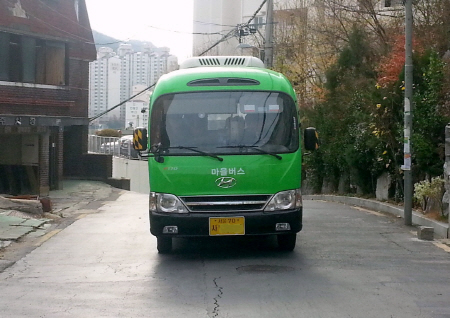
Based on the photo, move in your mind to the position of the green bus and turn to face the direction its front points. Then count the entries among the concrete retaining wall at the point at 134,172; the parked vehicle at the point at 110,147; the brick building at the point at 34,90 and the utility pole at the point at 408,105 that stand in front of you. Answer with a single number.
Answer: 0

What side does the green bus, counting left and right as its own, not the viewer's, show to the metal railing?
back

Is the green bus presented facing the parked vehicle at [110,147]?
no

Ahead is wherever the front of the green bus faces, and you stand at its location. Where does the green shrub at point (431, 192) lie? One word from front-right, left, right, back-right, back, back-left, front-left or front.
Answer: back-left

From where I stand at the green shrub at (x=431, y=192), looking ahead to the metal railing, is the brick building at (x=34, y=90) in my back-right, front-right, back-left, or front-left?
front-left

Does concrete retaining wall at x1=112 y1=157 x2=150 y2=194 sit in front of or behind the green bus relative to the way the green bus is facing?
behind

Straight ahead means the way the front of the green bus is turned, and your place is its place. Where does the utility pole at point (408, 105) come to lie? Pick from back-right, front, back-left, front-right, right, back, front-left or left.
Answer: back-left

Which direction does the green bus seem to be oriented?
toward the camera

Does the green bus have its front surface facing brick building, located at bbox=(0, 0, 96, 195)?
no

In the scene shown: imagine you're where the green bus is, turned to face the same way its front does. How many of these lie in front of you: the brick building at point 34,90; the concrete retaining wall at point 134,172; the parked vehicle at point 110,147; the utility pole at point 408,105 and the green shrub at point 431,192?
0

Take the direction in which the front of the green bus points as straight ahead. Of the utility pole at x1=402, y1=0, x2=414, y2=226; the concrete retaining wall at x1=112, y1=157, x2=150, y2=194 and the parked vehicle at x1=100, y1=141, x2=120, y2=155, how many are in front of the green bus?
0

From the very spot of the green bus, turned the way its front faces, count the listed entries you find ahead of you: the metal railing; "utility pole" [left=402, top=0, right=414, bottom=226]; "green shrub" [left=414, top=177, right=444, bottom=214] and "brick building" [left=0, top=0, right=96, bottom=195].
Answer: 0
